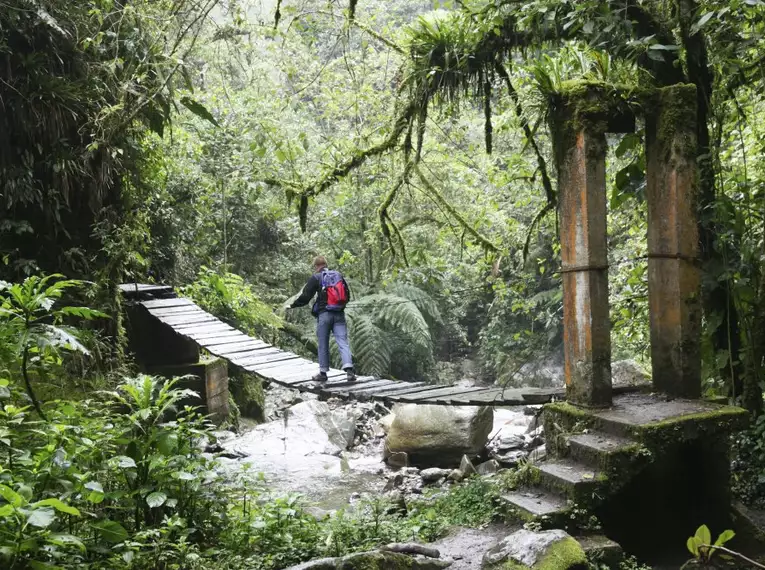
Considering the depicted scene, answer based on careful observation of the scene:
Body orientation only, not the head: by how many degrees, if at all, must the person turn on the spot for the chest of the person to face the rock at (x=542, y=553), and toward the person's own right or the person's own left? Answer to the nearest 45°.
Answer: approximately 135° to the person's own left

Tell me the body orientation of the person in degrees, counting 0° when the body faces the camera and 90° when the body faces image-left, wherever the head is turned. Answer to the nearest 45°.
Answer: approximately 135°

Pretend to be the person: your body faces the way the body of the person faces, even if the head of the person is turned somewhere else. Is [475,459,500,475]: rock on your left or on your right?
on your right

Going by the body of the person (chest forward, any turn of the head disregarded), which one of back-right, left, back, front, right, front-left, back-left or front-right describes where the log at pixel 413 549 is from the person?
back-left

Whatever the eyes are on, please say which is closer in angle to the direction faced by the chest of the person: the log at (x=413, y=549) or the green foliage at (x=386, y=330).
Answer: the green foliage
